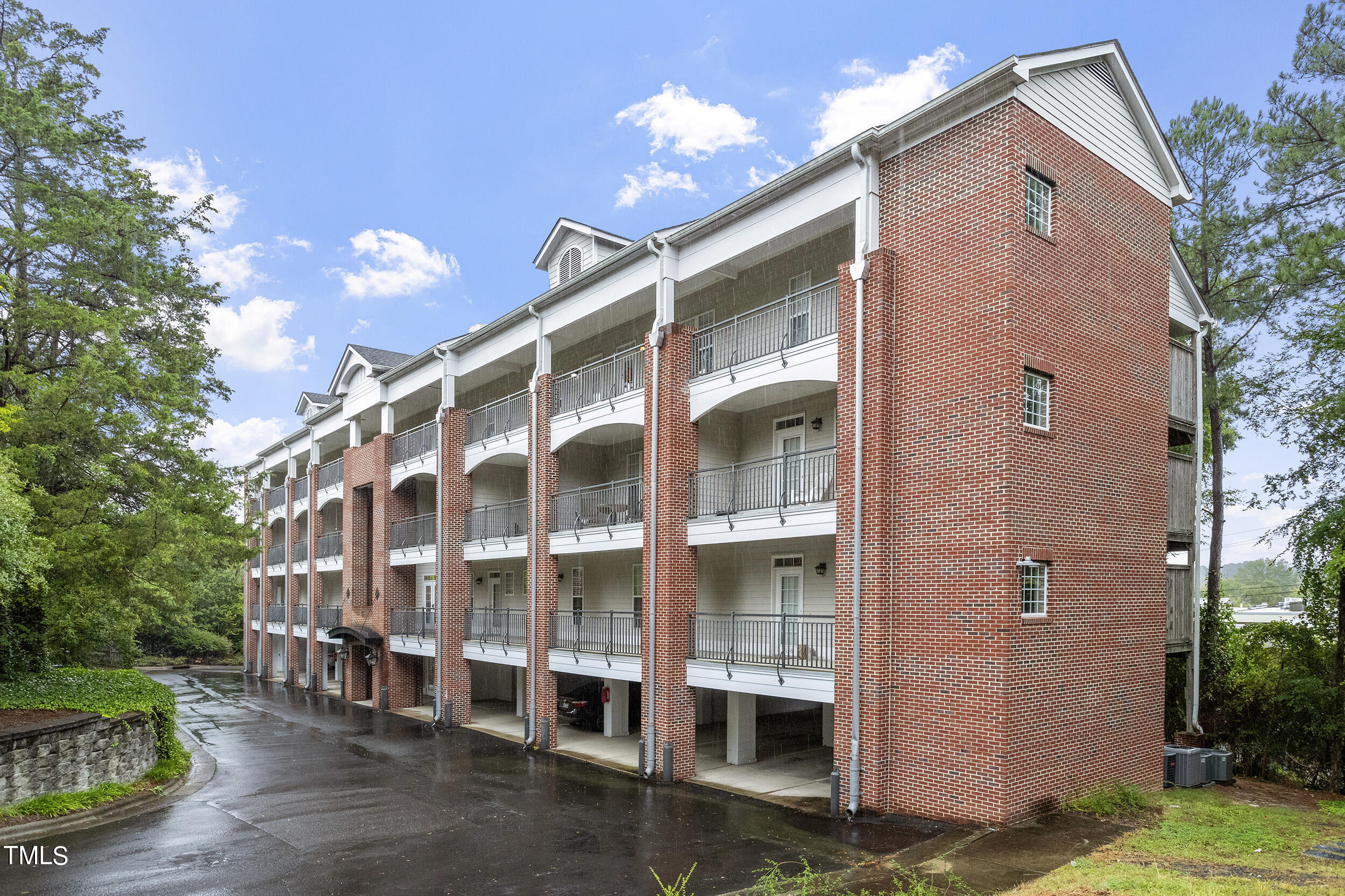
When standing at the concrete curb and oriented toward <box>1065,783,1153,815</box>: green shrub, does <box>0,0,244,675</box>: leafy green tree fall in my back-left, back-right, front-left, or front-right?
back-left

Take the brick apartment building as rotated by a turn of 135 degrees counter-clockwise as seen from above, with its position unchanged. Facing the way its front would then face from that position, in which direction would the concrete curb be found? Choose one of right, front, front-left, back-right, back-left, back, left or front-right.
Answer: back

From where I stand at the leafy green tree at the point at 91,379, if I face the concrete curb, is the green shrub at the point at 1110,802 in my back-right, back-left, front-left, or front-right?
front-left

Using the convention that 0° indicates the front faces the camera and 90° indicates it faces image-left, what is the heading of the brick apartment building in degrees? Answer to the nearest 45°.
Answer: approximately 45°
